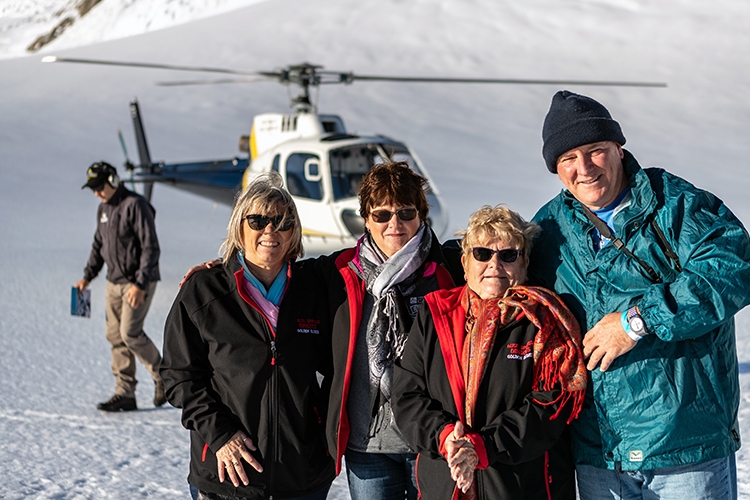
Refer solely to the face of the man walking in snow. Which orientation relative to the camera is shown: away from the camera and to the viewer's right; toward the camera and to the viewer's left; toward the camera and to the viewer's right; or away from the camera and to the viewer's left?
toward the camera and to the viewer's left

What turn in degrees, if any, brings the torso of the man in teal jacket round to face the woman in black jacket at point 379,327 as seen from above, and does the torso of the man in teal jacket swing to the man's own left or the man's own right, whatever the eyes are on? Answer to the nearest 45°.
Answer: approximately 45° to the man's own right

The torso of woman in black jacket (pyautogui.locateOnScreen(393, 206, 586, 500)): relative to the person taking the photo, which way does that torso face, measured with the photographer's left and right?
facing the viewer

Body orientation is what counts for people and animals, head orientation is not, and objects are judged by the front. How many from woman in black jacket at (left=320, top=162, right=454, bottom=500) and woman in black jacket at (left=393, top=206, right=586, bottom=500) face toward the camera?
2

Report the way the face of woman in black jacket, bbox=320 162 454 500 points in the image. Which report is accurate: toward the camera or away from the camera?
toward the camera

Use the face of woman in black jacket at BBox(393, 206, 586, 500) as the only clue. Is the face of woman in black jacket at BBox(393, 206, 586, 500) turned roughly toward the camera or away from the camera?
toward the camera

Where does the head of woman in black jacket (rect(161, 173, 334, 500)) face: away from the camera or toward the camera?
toward the camera

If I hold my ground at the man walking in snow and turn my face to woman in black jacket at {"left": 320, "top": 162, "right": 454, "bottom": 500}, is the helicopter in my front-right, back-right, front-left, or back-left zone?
back-left

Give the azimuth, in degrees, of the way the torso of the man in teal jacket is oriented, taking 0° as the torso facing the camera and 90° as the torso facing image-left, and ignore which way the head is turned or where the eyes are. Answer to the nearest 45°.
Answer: approximately 45°

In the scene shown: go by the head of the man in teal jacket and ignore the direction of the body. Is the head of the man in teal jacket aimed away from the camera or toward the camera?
toward the camera

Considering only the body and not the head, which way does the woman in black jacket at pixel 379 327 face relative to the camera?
toward the camera

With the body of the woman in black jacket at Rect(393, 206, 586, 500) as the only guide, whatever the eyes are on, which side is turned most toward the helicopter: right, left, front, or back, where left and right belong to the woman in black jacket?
back

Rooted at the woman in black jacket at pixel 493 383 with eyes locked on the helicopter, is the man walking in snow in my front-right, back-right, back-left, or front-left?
front-left
